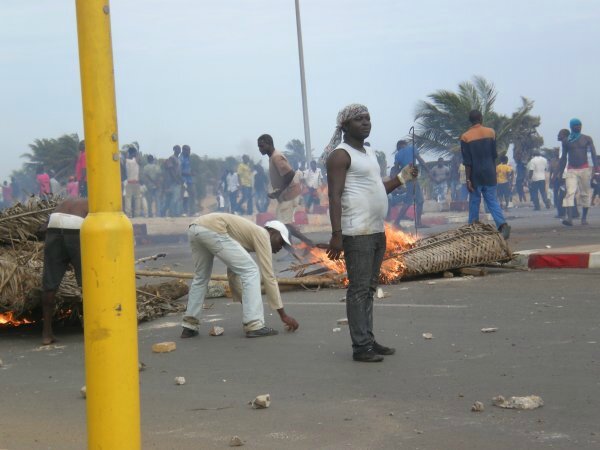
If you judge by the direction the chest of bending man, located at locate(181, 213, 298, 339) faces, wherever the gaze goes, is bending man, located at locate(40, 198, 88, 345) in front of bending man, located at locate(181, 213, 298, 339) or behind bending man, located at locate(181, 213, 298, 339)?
behind

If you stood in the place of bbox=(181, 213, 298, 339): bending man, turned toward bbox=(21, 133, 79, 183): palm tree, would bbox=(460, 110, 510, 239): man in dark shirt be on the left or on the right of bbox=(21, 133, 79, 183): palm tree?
right

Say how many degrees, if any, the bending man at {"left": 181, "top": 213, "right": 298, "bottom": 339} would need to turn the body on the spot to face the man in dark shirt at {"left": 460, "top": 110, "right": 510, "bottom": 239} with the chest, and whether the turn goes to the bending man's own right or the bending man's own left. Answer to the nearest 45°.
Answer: approximately 45° to the bending man's own left

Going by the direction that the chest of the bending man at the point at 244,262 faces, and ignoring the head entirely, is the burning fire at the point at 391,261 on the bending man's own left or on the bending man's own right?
on the bending man's own left

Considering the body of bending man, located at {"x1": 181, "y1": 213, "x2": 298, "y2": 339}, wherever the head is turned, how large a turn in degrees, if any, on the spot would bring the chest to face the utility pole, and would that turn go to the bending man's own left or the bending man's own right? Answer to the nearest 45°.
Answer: approximately 90° to the bending man's own left

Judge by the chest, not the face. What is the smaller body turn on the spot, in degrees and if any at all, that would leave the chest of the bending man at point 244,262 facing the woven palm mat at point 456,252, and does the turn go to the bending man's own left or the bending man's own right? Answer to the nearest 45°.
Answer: approximately 45° to the bending man's own left

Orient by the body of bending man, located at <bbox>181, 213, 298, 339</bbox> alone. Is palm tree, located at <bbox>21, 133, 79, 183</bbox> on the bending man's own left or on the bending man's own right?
on the bending man's own left

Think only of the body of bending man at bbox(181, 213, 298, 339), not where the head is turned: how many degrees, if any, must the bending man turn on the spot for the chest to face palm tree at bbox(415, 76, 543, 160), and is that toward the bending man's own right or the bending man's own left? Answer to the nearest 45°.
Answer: approximately 90° to the bending man's own left

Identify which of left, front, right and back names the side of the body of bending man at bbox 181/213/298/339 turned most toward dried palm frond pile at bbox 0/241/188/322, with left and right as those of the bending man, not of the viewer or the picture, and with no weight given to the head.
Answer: back

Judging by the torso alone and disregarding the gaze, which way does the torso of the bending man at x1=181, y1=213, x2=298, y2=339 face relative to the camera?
to the viewer's right

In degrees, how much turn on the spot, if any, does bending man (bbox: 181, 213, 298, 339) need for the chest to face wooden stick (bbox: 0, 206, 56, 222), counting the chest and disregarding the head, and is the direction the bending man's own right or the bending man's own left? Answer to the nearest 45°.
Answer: approximately 135° to the bending man's own left
